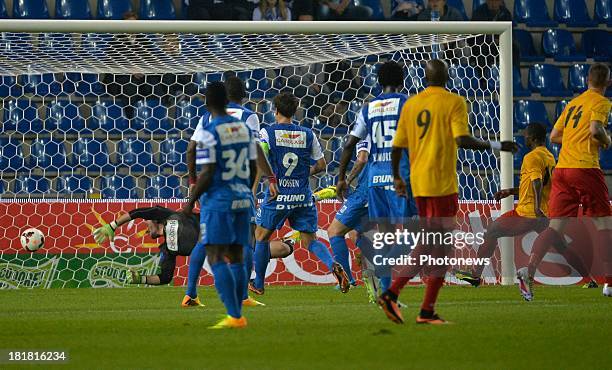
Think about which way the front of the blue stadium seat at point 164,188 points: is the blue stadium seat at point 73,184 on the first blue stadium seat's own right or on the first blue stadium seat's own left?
on the first blue stadium seat's own right

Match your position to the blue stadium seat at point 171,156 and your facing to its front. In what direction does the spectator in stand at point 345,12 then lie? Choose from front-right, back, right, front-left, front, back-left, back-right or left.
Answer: back-left

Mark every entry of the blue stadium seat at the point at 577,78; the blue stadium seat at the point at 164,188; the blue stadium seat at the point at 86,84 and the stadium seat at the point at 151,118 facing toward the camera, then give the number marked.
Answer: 4

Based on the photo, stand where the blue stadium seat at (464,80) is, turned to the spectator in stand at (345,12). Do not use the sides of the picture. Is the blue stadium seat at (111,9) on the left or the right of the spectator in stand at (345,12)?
left

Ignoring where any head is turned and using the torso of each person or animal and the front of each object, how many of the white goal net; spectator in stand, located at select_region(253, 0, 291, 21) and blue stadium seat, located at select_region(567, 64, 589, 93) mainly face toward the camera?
3

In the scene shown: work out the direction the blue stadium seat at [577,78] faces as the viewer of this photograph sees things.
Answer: facing the viewer

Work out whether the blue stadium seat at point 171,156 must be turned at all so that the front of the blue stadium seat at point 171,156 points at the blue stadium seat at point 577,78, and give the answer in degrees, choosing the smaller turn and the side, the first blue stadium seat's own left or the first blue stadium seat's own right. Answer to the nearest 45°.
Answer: approximately 90° to the first blue stadium seat's own left

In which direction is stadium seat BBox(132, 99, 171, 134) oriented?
toward the camera

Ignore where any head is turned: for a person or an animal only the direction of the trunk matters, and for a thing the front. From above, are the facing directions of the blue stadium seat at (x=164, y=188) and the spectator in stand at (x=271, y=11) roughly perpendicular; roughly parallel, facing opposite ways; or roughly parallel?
roughly parallel

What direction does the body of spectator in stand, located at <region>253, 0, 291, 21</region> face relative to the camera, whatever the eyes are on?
toward the camera

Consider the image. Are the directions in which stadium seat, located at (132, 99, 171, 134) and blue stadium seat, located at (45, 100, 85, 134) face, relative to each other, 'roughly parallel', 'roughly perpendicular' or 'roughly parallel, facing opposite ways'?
roughly parallel

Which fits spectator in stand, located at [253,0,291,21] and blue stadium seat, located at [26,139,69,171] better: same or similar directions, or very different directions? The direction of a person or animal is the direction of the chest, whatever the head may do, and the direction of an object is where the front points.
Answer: same or similar directions

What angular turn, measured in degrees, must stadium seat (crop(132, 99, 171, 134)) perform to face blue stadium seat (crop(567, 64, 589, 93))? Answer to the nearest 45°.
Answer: approximately 90° to its left

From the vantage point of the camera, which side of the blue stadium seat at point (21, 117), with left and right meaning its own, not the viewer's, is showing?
front
